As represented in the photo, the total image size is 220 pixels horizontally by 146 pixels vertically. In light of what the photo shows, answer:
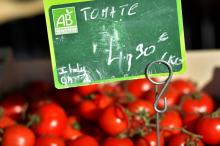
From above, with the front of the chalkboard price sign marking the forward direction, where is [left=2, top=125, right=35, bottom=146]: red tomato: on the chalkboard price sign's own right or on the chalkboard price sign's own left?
on the chalkboard price sign's own right

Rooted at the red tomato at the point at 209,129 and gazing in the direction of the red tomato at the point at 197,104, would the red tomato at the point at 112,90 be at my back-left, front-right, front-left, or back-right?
front-left

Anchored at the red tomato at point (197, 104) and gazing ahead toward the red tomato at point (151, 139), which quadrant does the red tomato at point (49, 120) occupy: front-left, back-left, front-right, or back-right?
front-right

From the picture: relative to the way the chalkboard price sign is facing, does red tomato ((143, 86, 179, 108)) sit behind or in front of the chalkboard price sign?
behind

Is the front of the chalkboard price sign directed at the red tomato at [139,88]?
no

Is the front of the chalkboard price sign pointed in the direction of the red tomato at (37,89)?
no

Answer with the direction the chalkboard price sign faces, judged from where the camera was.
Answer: facing the viewer
